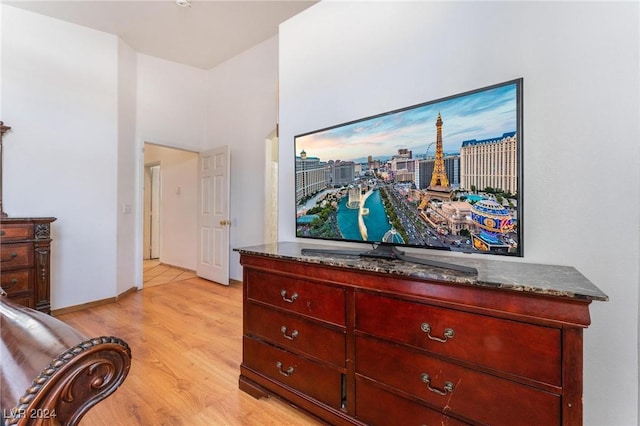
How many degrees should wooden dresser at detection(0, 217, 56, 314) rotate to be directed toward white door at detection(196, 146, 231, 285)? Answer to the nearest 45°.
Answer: approximately 90° to its left

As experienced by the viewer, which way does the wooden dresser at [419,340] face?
facing the viewer and to the left of the viewer

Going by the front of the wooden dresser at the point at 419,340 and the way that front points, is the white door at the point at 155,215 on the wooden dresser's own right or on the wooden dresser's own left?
on the wooden dresser's own right

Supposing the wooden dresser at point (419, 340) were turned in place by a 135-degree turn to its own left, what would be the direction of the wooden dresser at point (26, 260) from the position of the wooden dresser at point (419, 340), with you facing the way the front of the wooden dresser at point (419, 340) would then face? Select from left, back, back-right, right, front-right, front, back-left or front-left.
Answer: back

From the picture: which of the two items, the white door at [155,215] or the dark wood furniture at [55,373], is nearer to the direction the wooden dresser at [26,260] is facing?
the dark wood furniture

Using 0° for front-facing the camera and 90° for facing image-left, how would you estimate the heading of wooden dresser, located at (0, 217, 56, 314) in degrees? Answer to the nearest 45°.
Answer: approximately 0°

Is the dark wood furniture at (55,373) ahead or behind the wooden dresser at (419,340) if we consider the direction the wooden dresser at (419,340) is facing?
ahead

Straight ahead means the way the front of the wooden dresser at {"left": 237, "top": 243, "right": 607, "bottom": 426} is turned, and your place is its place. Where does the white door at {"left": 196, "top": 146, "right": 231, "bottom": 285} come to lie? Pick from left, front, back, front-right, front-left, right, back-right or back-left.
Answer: right
